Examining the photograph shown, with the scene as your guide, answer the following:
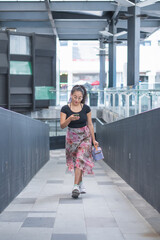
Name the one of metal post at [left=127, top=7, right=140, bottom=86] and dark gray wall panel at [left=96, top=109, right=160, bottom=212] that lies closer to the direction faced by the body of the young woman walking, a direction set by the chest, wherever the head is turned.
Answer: the dark gray wall panel

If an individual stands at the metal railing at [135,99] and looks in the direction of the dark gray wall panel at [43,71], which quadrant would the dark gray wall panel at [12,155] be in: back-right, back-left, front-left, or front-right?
back-left

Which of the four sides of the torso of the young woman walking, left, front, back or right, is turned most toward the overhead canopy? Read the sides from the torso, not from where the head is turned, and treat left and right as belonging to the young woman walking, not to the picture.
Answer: back

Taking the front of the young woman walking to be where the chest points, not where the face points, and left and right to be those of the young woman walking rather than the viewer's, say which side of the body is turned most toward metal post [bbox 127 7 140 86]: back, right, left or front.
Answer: back

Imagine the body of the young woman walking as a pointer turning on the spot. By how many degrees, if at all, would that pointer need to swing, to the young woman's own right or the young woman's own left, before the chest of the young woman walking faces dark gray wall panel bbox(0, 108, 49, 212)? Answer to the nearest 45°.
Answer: approximately 90° to the young woman's own right

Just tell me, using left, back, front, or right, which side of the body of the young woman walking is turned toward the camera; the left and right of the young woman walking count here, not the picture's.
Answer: front

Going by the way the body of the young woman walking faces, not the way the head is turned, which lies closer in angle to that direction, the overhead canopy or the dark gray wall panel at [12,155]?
the dark gray wall panel

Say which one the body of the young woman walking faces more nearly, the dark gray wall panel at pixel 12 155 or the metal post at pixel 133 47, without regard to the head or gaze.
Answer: the dark gray wall panel

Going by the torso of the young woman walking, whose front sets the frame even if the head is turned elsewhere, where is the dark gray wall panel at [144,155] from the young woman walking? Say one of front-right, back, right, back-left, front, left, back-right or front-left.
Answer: left

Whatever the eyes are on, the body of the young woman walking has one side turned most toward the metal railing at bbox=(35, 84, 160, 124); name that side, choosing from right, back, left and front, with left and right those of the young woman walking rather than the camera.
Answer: back

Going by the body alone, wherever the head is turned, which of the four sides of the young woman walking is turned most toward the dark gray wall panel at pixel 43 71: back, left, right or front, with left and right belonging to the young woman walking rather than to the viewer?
back
